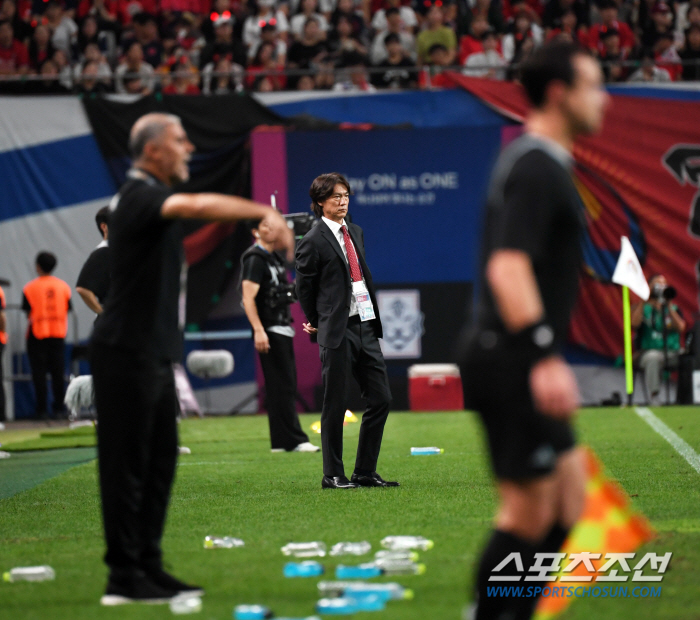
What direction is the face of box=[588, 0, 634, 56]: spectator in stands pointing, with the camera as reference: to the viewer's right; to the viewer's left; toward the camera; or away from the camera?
toward the camera

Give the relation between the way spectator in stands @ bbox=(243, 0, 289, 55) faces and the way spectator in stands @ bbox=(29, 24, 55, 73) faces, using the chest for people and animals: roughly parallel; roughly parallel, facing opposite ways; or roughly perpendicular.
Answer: roughly parallel

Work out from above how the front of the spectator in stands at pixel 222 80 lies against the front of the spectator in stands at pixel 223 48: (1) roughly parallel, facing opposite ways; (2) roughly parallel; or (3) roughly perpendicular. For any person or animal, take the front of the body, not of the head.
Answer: roughly parallel

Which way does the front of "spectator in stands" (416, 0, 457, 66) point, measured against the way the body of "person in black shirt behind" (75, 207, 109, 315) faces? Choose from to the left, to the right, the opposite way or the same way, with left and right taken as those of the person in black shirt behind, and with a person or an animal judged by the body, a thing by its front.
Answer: to the right

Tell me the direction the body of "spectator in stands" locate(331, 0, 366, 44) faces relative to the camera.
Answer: toward the camera

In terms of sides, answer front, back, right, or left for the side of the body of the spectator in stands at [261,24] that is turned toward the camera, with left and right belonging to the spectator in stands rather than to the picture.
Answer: front

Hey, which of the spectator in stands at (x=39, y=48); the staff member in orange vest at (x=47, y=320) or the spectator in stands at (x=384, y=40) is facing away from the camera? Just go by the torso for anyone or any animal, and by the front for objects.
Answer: the staff member in orange vest

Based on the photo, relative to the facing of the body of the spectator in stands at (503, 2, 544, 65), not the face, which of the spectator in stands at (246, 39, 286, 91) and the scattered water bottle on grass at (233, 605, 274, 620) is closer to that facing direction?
the scattered water bottle on grass

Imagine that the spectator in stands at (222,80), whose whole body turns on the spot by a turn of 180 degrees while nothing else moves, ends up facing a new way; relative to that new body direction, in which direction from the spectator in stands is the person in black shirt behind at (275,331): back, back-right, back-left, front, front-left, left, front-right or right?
back

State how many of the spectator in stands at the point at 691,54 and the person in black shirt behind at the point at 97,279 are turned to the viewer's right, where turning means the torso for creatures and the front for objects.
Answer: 1

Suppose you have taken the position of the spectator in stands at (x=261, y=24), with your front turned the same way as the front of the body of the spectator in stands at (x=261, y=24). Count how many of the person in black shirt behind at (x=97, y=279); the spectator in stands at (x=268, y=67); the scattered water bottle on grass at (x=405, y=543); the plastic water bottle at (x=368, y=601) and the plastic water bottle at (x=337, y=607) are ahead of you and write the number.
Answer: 5

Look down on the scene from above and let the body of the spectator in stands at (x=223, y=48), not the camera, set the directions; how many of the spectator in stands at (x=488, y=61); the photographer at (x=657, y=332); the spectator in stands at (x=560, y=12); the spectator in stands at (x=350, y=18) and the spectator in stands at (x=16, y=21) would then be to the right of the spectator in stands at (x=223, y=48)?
1

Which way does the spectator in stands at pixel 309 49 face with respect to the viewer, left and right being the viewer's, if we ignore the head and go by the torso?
facing the viewer

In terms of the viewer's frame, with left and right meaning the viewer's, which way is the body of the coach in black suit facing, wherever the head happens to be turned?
facing the viewer and to the right of the viewer

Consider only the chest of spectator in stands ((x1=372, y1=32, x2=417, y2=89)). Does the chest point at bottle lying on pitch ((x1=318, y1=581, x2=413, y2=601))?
yes

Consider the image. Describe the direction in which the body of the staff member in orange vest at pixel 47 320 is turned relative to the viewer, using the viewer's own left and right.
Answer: facing away from the viewer

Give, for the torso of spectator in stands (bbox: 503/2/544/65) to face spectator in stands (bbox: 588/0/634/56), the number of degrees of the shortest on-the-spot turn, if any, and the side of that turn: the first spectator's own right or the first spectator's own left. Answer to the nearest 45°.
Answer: approximately 90° to the first spectator's own left

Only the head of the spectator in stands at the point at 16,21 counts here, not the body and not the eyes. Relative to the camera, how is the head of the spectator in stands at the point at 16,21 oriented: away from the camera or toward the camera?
toward the camera
